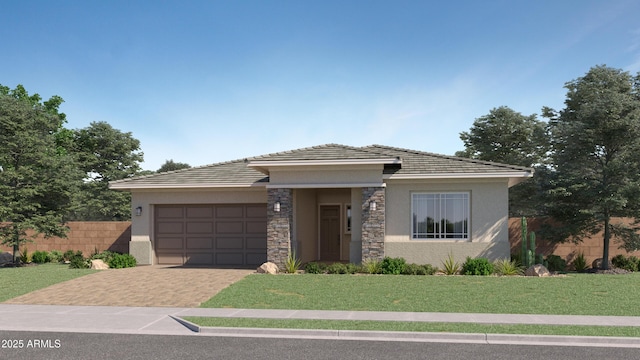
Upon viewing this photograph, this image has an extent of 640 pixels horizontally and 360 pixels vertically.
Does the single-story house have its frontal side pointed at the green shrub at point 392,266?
yes

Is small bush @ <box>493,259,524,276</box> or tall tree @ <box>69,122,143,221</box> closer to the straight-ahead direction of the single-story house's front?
the small bush

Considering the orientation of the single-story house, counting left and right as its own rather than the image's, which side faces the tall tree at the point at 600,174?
left

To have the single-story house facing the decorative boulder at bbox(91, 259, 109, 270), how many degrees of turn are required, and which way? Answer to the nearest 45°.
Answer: approximately 90° to its right

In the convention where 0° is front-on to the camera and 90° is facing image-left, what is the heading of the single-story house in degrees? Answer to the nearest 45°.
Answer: approximately 0°

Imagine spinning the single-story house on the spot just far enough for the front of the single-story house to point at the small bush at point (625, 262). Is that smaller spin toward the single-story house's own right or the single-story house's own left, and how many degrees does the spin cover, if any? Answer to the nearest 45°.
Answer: approximately 90° to the single-story house's own left
